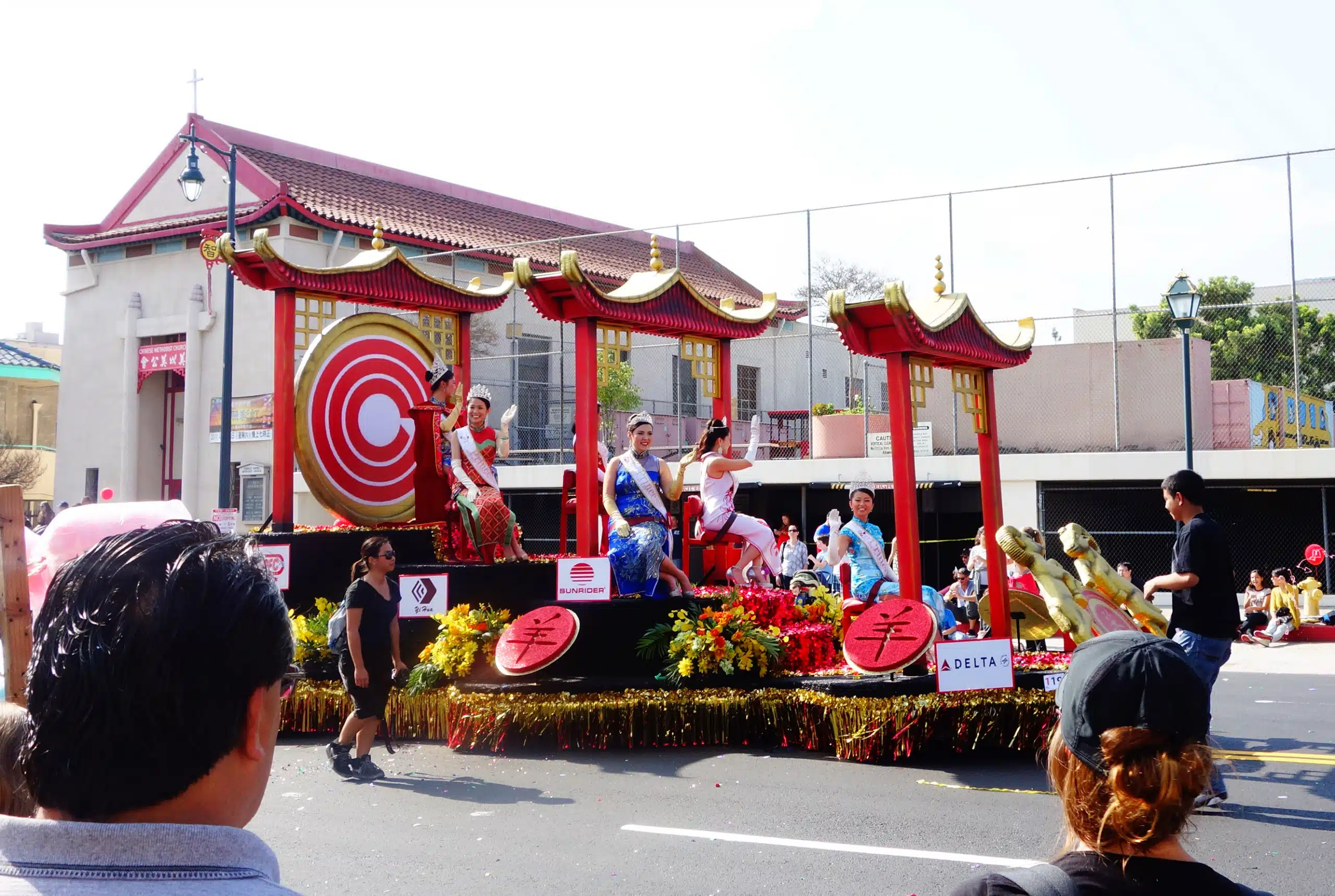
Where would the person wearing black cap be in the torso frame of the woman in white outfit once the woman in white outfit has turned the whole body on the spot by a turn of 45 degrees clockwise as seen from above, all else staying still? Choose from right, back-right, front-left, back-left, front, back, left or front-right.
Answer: front-right

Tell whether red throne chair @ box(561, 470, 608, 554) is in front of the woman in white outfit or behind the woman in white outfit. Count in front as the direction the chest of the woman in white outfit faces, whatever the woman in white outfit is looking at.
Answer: behind

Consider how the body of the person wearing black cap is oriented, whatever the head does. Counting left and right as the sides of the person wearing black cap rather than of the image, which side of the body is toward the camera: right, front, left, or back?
back

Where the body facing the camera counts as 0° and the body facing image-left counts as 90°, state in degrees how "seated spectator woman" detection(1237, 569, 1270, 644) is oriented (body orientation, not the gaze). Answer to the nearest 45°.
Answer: approximately 45°

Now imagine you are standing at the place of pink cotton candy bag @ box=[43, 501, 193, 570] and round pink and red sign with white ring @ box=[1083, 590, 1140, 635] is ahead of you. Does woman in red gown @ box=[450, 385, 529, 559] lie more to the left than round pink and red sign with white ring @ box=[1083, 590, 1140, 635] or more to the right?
left

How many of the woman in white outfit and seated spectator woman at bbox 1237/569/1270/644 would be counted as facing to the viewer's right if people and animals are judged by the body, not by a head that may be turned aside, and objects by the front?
1

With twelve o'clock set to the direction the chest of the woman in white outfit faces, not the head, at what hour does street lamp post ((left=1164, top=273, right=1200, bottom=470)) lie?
The street lamp post is roughly at 11 o'clock from the woman in white outfit.

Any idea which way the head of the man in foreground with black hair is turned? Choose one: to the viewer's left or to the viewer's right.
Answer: to the viewer's right

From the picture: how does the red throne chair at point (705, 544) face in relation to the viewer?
to the viewer's right

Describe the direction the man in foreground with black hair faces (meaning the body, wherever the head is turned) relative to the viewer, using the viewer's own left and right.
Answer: facing away from the viewer and to the right of the viewer

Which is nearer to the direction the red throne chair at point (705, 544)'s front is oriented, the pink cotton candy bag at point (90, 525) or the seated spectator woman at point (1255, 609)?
the seated spectator woman

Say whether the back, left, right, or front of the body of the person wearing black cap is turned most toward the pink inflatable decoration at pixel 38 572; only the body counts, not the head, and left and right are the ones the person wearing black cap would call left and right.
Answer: left

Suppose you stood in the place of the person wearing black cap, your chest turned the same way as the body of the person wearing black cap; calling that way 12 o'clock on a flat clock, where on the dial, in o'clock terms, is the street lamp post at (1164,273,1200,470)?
The street lamp post is roughly at 12 o'clock from the person wearing black cap.
